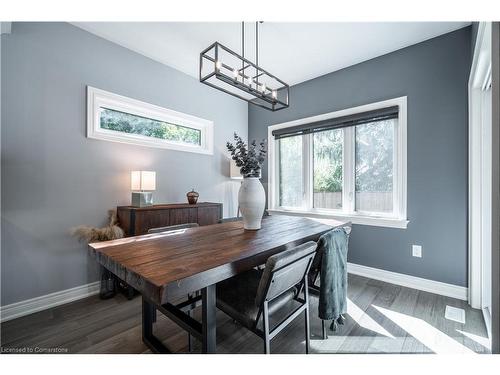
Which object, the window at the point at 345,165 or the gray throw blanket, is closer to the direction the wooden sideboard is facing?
the gray throw blanket

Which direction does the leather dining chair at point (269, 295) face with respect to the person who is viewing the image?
facing away from the viewer and to the left of the viewer

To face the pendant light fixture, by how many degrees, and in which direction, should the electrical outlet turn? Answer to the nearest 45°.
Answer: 0° — it already faces it

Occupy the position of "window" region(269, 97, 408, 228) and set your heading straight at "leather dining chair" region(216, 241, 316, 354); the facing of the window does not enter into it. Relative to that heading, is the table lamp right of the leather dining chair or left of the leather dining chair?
right

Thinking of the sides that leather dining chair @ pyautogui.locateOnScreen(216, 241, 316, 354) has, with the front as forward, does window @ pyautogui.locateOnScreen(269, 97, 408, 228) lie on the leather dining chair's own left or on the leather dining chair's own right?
on the leather dining chair's own right

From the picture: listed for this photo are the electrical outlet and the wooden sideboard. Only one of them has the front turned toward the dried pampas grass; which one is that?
the electrical outlet
